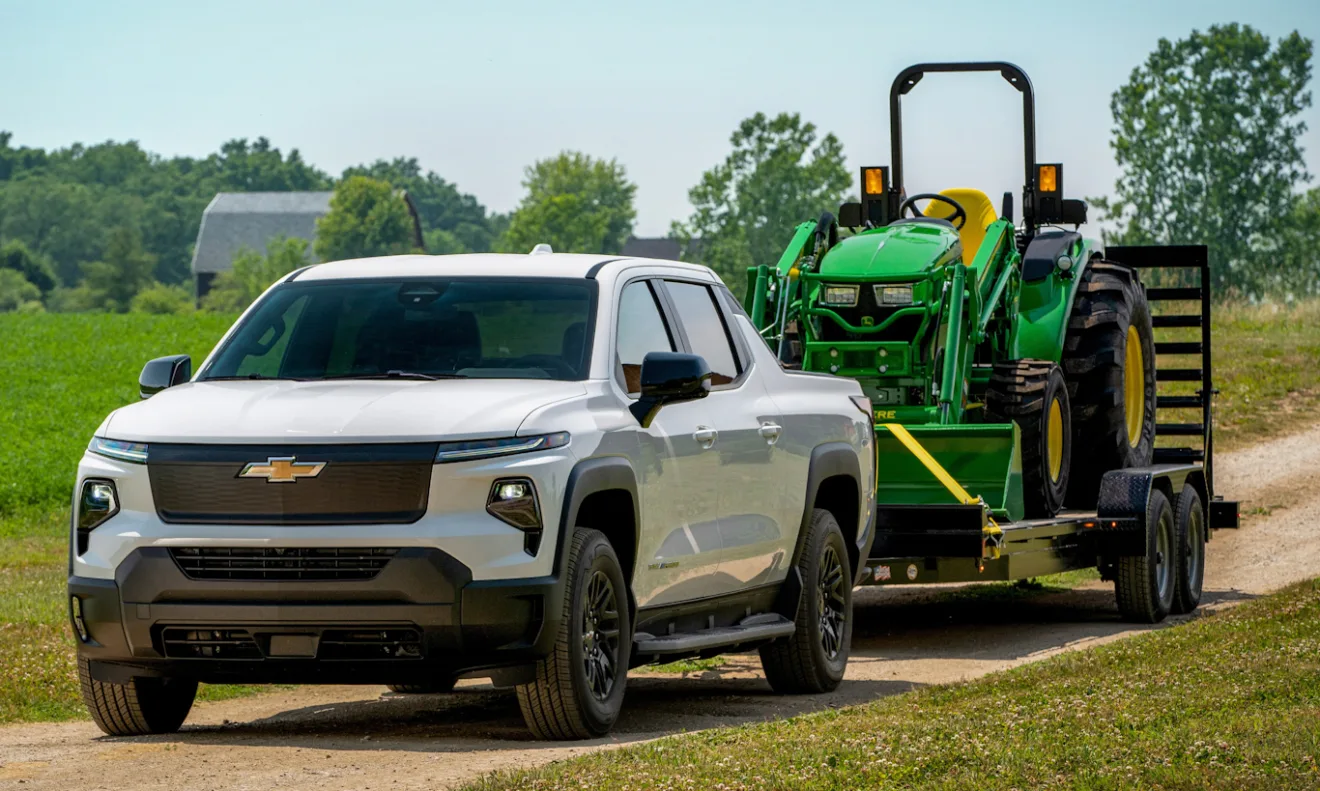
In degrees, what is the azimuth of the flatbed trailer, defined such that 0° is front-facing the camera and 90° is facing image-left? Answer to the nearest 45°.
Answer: approximately 45°

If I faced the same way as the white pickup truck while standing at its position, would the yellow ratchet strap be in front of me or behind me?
behind

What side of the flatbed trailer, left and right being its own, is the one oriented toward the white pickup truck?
front

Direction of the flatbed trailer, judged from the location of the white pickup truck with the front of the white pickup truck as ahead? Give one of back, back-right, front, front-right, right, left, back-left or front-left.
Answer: back

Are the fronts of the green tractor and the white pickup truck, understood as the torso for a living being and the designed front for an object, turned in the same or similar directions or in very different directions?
same or similar directions

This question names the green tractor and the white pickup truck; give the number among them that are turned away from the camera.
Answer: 0

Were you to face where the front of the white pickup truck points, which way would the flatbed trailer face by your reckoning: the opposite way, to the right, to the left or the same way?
the same way

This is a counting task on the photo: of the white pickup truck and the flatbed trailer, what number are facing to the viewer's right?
0
